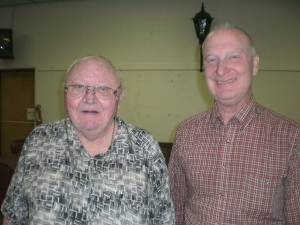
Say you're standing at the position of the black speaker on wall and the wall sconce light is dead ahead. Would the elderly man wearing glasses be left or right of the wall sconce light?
right

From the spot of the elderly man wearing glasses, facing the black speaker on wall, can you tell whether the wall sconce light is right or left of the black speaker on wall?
right

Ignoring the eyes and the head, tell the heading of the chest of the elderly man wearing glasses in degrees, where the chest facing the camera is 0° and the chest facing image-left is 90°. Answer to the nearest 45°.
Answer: approximately 0°

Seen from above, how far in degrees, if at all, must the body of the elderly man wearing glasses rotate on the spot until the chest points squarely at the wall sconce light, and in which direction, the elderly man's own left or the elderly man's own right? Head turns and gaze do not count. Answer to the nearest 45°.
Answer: approximately 135° to the elderly man's own left

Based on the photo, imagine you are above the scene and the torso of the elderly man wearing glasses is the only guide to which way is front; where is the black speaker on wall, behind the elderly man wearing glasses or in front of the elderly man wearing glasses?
behind
